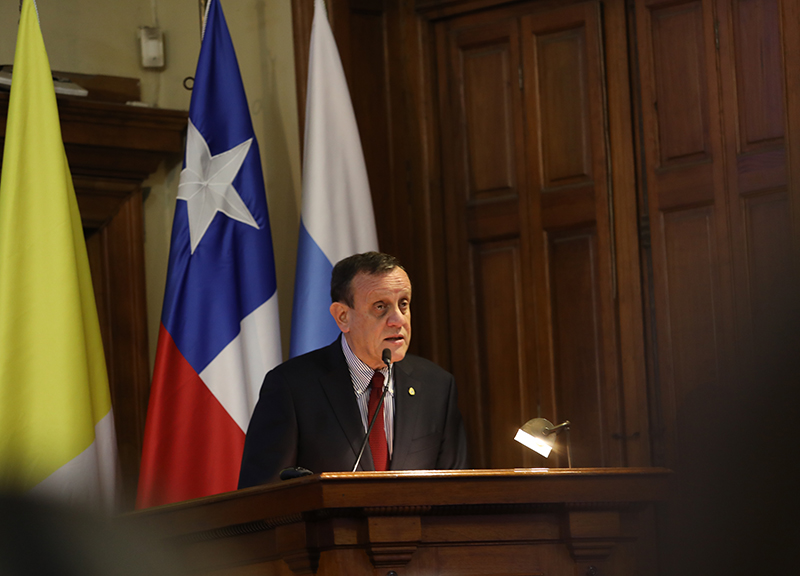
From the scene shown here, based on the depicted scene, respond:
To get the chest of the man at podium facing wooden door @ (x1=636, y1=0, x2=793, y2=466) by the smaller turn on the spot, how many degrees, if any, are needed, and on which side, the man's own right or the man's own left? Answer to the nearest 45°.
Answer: approximately 90° to the man's own left

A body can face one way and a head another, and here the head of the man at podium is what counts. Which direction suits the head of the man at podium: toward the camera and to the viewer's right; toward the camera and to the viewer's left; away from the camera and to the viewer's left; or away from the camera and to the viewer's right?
toward the camera and to the viewer's right

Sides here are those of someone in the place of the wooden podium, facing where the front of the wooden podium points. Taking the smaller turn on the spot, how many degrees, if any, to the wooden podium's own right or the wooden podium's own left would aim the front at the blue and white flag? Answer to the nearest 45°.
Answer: approximately 180°

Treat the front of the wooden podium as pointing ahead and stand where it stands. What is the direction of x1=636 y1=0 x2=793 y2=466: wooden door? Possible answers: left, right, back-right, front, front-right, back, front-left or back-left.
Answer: back-left

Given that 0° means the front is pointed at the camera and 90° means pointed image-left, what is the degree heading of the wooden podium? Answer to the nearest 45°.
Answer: approximately 0°

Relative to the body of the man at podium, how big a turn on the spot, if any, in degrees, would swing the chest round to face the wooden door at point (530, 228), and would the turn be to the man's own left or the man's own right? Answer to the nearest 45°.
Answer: approximately 90° to the man's own left

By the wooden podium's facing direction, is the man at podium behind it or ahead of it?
behind

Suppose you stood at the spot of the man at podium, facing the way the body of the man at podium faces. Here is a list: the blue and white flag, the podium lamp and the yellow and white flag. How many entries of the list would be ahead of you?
1

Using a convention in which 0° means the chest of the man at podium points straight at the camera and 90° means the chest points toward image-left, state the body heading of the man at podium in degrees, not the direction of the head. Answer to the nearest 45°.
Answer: approximately 315°

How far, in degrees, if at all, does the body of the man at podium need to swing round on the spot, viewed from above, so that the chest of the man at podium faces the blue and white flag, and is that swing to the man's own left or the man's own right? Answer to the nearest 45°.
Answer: approximately 135° to the man's own left
